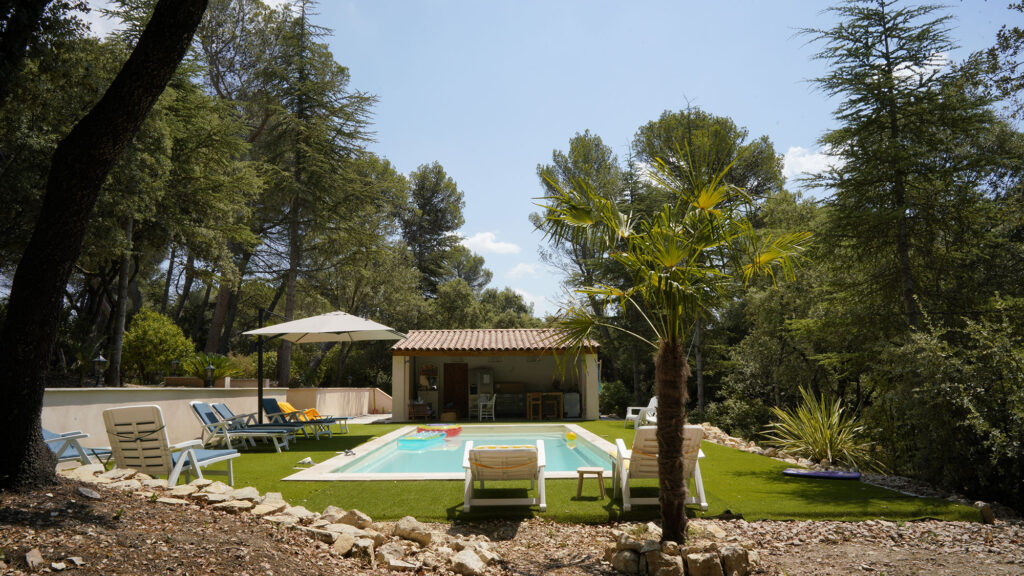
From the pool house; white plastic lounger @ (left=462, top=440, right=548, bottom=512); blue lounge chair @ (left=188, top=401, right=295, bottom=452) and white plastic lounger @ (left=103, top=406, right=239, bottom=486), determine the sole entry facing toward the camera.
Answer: the pool house

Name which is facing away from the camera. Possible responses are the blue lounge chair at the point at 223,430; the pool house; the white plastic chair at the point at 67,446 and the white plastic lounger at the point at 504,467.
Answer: the white plastic lounger

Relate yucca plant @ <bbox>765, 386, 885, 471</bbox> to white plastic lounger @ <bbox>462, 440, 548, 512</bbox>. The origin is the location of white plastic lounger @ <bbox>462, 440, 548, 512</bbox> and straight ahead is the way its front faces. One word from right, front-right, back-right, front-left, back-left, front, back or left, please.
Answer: front-right

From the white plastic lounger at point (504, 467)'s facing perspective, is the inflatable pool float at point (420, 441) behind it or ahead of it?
ahead

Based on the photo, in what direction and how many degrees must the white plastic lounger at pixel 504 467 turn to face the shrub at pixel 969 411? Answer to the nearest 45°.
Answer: approximately 90° to its right

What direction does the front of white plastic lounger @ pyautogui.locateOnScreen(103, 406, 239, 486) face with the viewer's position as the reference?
facing away from the viewer and to the right of the viewer

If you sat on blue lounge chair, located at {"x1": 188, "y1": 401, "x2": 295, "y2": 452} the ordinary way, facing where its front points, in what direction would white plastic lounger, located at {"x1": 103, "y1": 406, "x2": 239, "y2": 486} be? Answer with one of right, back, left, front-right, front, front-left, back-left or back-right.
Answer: right

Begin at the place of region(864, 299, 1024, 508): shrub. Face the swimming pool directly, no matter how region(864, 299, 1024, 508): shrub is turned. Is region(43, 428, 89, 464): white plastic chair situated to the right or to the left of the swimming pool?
left

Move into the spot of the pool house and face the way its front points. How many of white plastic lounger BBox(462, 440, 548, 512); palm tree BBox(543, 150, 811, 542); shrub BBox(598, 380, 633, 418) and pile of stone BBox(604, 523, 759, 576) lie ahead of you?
3

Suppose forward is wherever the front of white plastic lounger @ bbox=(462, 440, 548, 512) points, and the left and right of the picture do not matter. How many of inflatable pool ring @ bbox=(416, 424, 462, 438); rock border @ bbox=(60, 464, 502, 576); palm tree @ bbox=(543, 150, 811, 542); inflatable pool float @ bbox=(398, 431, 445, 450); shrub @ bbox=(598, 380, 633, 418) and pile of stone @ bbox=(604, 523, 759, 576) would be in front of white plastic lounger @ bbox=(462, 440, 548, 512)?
3

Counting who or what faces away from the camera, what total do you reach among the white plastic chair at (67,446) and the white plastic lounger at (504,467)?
1

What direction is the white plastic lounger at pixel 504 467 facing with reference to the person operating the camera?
facing away from the viewer

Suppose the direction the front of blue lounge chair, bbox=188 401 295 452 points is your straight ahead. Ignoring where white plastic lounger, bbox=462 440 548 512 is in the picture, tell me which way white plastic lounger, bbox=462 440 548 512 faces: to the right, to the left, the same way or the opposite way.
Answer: to the left

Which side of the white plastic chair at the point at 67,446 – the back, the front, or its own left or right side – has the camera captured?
right
